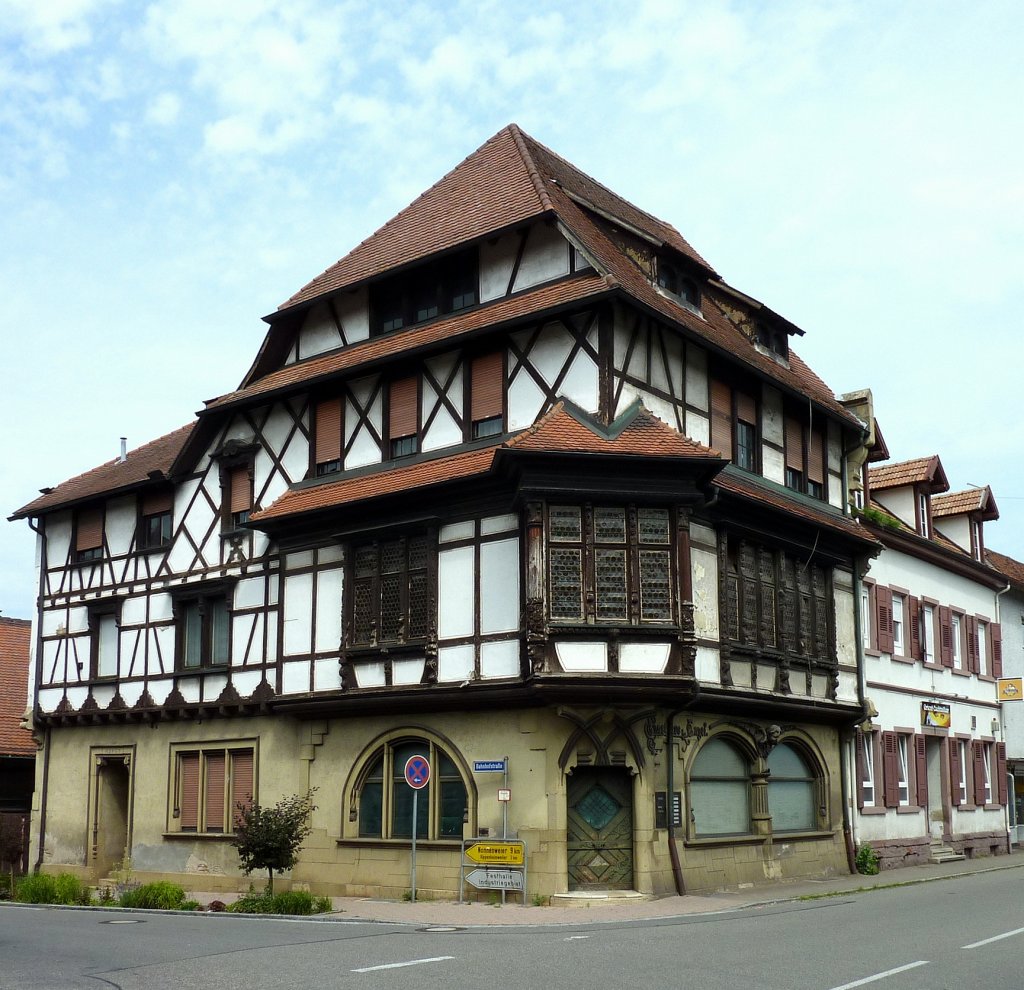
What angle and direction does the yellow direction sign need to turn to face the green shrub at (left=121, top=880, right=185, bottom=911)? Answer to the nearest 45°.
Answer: approximately 90° to its right

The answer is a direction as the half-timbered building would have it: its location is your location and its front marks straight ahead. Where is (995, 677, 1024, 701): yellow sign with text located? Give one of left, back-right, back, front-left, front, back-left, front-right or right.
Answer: back-left

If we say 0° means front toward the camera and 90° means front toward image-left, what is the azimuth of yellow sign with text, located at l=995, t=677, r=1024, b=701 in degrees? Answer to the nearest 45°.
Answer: approximately 0°

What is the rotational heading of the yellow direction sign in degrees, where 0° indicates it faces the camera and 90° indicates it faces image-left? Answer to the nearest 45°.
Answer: approximately 0°

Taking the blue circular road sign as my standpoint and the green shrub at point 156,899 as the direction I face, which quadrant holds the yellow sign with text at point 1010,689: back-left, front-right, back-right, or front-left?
back-right
